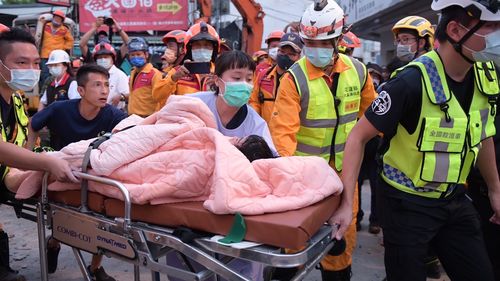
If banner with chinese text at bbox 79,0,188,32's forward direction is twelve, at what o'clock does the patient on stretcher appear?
The patient on stretcher is roughly at 12 o'clock from the banner with chinese text.

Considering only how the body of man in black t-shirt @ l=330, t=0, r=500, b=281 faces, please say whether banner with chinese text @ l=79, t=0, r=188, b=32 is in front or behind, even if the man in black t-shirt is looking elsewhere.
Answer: behind

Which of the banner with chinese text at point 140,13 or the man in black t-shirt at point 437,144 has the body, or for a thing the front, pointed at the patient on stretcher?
the banner with chinese text

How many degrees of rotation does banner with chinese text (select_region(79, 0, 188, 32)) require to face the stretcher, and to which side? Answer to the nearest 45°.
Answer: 0° — it already faces it

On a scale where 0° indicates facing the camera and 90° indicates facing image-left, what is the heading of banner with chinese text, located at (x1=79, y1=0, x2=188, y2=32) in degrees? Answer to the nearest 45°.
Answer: approximately 0°

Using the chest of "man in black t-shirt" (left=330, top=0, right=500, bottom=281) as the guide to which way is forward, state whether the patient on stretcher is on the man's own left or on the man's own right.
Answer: on the man's own right
